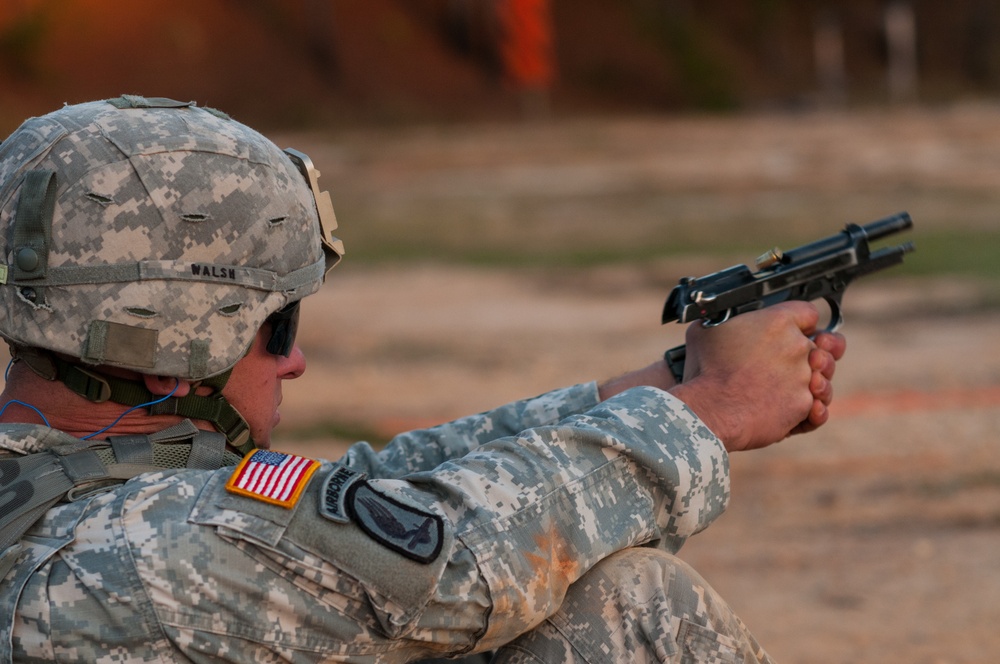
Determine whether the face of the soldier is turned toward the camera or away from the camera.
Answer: away from the camera

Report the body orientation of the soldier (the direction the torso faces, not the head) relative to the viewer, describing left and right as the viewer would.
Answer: facing away from the viewer and to the right of the viewer
